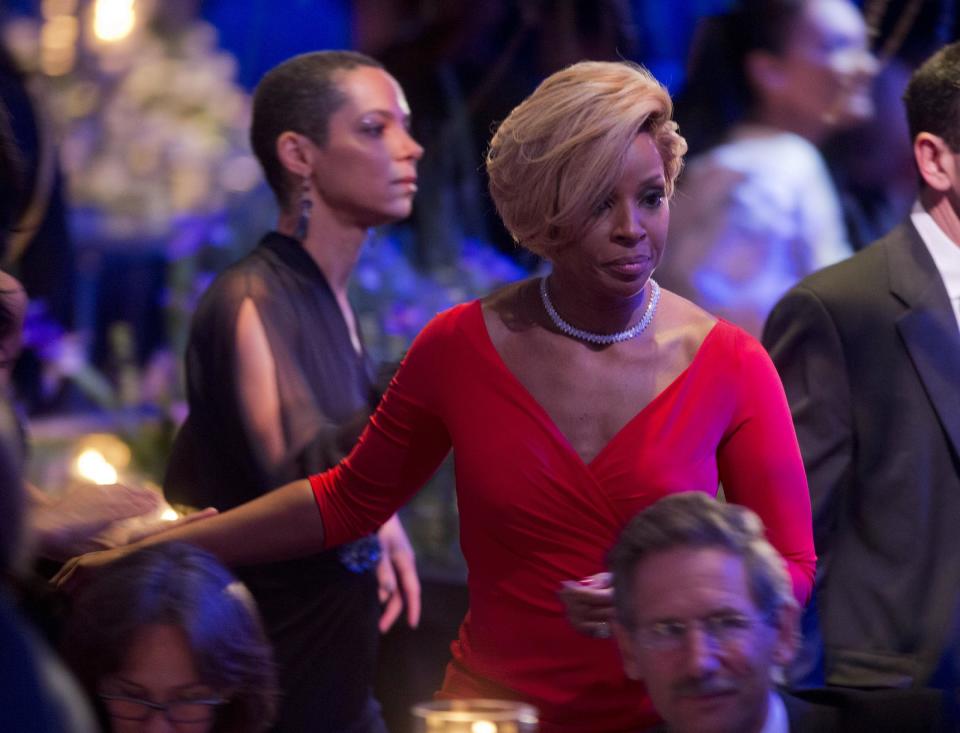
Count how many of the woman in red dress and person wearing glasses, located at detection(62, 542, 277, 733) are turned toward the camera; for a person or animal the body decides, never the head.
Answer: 2

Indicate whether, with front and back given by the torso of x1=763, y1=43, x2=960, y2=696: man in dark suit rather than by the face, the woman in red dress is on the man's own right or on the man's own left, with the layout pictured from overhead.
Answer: on the man's own right

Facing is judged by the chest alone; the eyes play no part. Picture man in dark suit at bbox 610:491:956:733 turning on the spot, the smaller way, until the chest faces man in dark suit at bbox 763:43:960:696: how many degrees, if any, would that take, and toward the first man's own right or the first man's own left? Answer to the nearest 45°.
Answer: approximately 135° to the first man's own right

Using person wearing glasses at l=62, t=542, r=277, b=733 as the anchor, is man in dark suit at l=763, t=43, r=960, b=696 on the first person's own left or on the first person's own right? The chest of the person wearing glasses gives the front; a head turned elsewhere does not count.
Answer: on the first person's own left

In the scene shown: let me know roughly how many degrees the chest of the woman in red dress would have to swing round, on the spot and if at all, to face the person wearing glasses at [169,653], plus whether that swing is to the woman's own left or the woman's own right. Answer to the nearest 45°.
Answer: approximately 90° to the woman's own right

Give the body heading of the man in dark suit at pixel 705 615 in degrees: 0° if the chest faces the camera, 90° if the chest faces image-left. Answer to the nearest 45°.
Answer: approximately 45°

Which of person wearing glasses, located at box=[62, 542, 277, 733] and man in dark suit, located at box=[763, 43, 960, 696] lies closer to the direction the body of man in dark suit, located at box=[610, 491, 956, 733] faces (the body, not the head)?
the person wearing glasses
